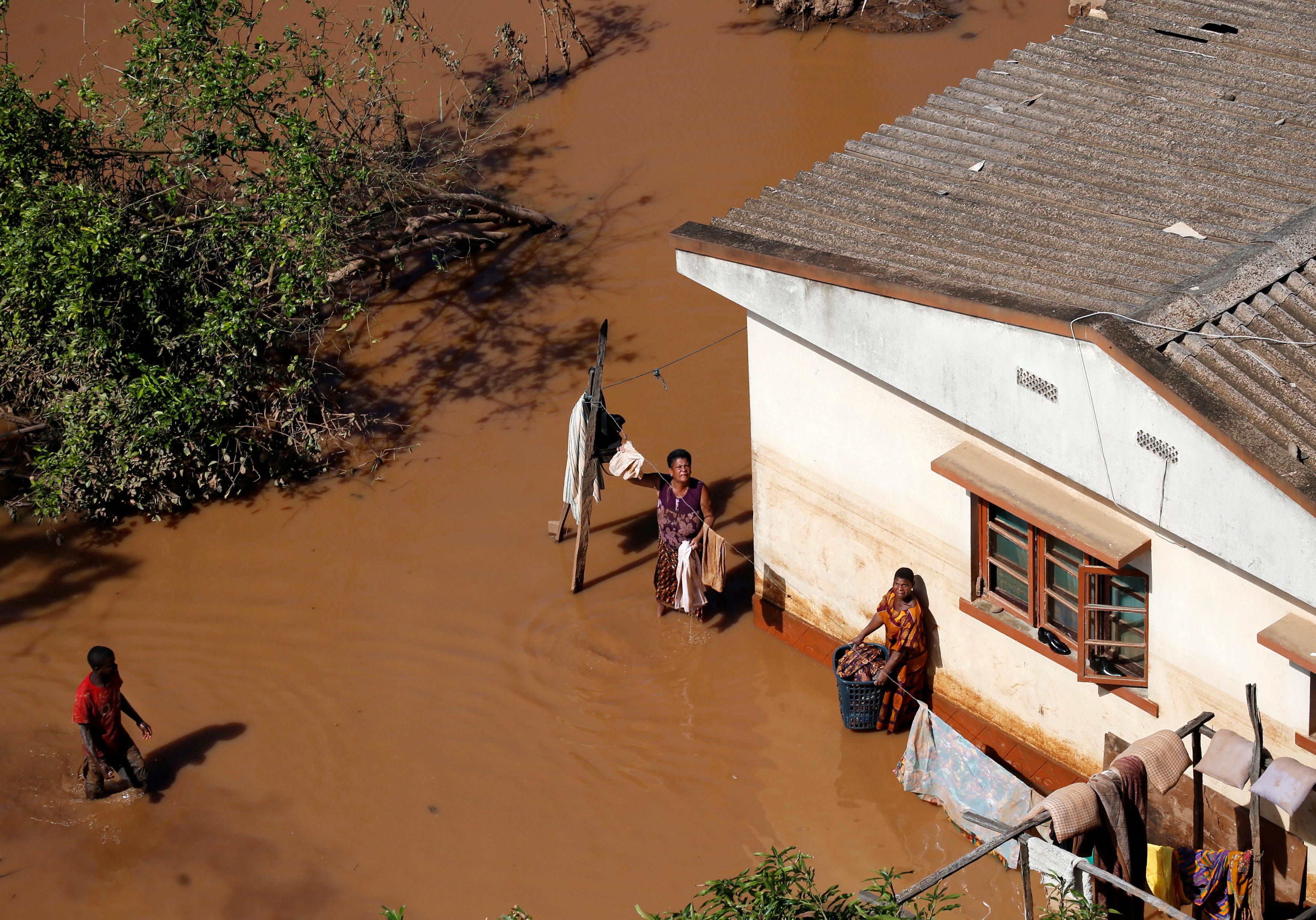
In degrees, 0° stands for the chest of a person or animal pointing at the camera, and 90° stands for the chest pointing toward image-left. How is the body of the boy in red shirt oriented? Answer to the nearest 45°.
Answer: approximately 315°

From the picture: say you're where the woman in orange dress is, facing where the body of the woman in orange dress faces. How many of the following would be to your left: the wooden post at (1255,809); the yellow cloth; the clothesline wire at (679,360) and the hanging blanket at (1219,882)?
3

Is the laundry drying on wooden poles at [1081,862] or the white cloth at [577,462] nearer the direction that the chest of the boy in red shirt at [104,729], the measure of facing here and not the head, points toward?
the laundry drying on wooden poles

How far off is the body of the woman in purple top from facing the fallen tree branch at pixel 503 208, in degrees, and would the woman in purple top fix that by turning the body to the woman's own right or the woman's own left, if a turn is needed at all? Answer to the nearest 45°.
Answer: approximately 180°

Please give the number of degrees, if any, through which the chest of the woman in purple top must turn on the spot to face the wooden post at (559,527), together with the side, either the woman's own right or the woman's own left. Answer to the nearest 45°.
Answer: approximately 135° to the woman's own right

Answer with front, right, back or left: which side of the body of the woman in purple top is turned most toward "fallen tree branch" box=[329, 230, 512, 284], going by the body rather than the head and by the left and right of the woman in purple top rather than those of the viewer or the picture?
back

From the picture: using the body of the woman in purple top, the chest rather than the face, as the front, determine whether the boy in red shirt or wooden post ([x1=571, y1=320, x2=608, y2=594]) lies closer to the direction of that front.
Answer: the boy in red shirt

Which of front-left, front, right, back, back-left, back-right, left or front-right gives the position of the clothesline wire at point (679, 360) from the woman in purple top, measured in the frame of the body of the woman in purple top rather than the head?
back

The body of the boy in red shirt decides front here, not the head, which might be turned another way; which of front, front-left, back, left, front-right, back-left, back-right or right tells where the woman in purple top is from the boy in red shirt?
front-left

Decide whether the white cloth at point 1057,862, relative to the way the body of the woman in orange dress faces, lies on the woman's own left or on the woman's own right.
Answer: on the woman's own left
